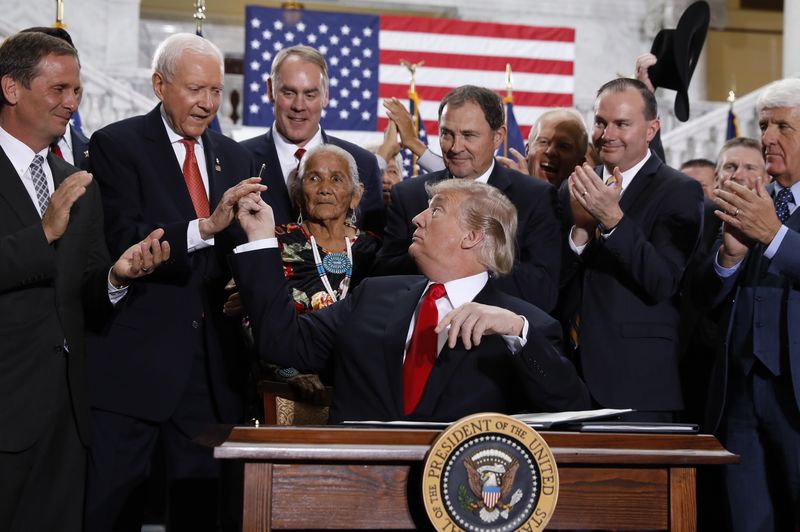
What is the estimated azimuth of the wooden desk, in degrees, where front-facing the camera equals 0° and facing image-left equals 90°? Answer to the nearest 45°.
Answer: approximately 0°

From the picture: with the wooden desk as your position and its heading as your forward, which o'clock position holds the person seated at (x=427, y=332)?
The person seated is roughly at 6 o'clock from the wooden desk.

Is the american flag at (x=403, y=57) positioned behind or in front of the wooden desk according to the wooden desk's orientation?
behind
